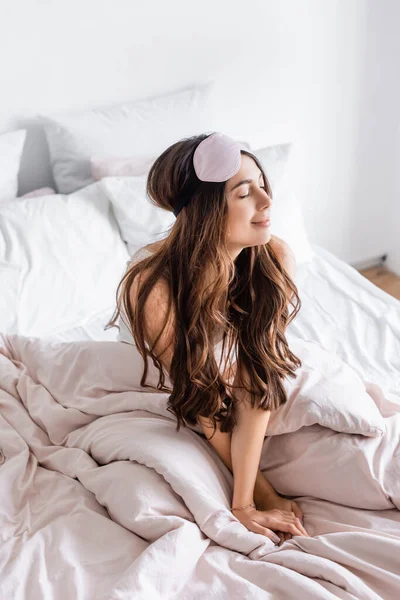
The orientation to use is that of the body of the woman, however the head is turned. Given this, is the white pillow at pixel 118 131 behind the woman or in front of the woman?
behind

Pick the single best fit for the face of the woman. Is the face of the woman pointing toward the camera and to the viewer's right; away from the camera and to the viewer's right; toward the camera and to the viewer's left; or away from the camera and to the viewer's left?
toward the camera and to the viewer's right

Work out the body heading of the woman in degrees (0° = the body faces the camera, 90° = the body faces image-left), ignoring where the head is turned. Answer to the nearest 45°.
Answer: approximately 315°

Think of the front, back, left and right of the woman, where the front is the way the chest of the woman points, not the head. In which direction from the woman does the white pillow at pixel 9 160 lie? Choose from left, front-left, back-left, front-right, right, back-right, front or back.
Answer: back

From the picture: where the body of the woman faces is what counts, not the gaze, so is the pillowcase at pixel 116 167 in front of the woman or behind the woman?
behind

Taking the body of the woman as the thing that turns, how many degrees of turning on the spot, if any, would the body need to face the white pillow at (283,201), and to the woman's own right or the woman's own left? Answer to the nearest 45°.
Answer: approximately 135° to the woman's own left
